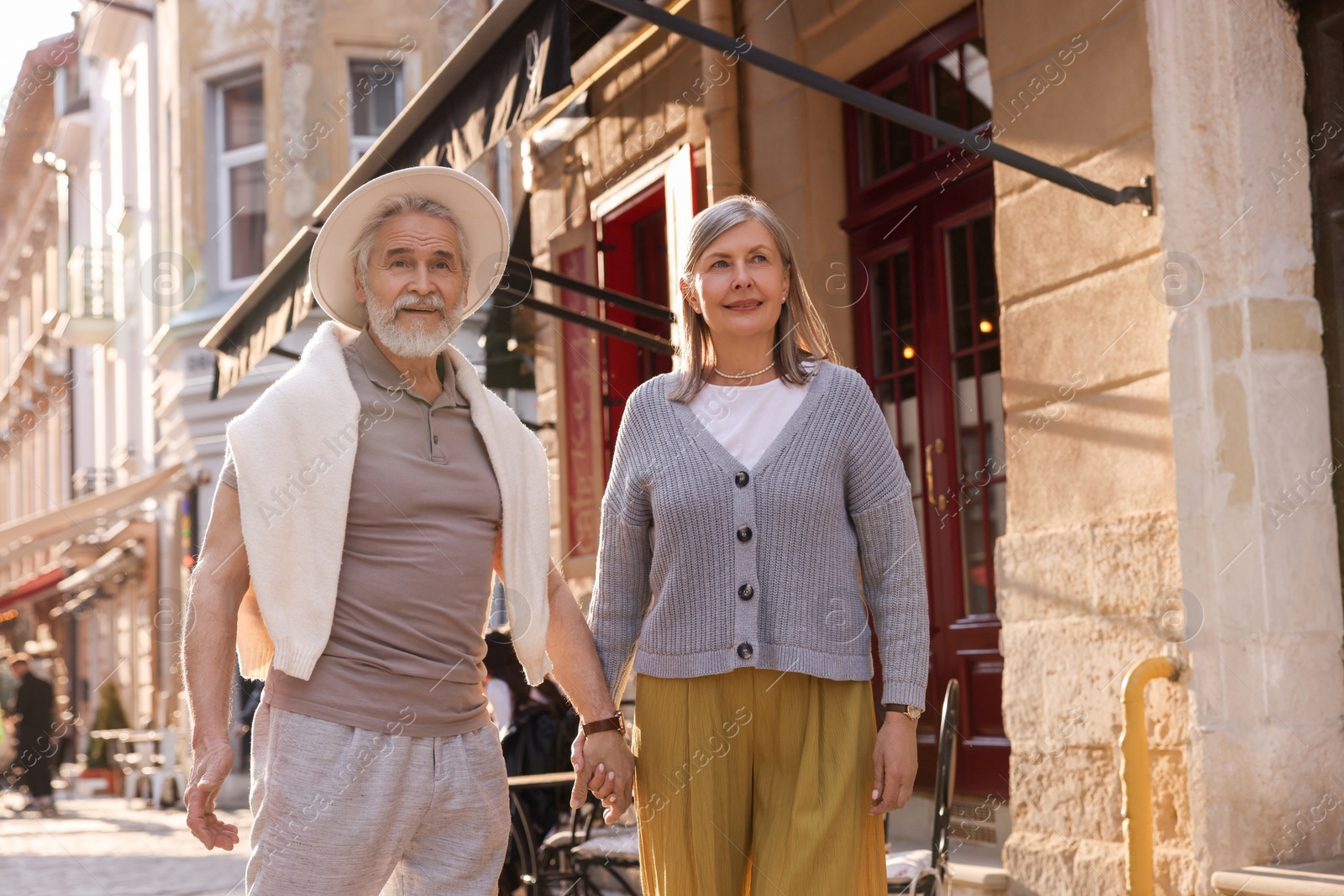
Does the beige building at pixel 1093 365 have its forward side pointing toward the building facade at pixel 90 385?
no

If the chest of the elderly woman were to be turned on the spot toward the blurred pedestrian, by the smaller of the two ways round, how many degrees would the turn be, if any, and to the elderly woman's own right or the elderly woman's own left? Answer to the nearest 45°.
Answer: approximately 135° to the elderly woman's own right

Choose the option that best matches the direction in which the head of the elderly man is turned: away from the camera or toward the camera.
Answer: toward the camera

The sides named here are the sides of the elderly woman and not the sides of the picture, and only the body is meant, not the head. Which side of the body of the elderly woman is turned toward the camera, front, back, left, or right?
front

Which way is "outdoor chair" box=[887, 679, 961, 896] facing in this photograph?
to the viewer's left

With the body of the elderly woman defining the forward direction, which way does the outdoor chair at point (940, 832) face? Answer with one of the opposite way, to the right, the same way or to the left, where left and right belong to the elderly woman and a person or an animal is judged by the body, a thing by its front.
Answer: to the right

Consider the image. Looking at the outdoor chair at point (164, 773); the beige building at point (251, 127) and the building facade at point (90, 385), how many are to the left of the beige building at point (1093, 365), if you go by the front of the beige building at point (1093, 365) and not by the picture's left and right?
0

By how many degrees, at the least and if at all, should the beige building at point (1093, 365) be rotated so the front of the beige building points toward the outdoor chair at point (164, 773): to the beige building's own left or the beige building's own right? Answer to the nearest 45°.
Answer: approximately 90° to the beige building's own right

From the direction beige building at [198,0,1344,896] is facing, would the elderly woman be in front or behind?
in front

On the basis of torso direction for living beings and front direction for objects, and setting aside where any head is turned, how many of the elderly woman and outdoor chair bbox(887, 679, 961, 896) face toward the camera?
1
